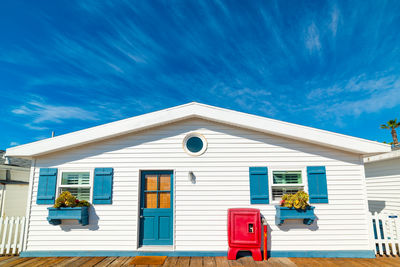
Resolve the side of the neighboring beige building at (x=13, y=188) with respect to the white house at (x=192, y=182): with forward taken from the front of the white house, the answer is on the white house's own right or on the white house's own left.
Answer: on the white house's own right

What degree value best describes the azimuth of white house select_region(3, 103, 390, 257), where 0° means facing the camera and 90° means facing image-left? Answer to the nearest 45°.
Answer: approximately 0°
